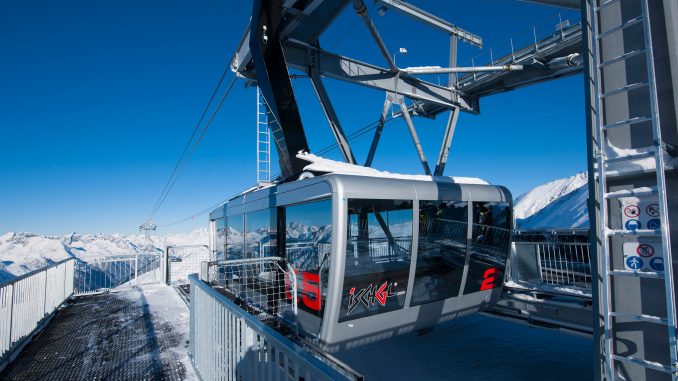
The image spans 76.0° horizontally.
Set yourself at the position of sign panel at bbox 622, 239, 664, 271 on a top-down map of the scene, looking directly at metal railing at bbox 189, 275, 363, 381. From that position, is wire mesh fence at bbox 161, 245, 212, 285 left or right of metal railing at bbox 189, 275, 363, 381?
right

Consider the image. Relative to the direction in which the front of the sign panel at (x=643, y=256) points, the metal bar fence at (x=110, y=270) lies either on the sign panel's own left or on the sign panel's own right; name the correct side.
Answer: on the sign panel's own right

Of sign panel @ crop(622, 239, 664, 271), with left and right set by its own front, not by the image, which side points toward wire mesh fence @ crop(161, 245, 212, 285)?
right

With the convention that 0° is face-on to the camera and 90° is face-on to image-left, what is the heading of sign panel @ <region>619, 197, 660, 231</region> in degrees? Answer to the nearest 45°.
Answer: approximately 0°

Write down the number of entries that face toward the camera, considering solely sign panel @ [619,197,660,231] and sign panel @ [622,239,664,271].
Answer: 2

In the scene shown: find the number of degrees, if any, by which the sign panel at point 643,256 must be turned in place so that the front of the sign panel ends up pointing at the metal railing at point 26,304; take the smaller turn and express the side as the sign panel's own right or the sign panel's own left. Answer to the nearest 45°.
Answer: approximately 90° to the sign panel's own right

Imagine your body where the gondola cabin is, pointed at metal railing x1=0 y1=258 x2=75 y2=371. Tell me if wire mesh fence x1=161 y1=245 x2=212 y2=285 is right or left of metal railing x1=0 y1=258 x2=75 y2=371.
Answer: right

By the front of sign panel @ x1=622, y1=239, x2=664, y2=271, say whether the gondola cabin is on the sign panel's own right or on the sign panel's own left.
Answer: on the sign panel's own right

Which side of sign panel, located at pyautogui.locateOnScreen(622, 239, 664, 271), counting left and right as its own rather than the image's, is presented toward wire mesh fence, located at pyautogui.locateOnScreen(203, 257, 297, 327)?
right
